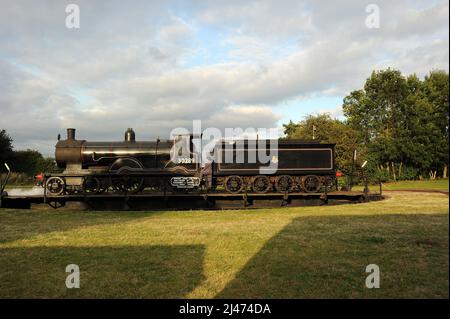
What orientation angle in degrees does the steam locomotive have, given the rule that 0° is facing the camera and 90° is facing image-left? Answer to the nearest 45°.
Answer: approximately 90°

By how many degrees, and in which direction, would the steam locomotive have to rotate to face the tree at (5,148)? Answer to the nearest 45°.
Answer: approximately 45° to its right

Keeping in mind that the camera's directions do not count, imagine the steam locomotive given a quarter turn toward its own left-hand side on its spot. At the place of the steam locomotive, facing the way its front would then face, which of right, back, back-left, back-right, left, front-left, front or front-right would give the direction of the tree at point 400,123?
back-left
